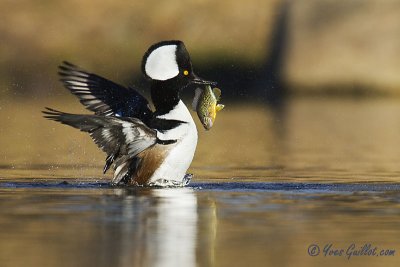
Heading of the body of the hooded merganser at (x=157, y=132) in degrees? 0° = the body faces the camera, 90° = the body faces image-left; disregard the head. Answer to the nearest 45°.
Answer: approximately 270°
